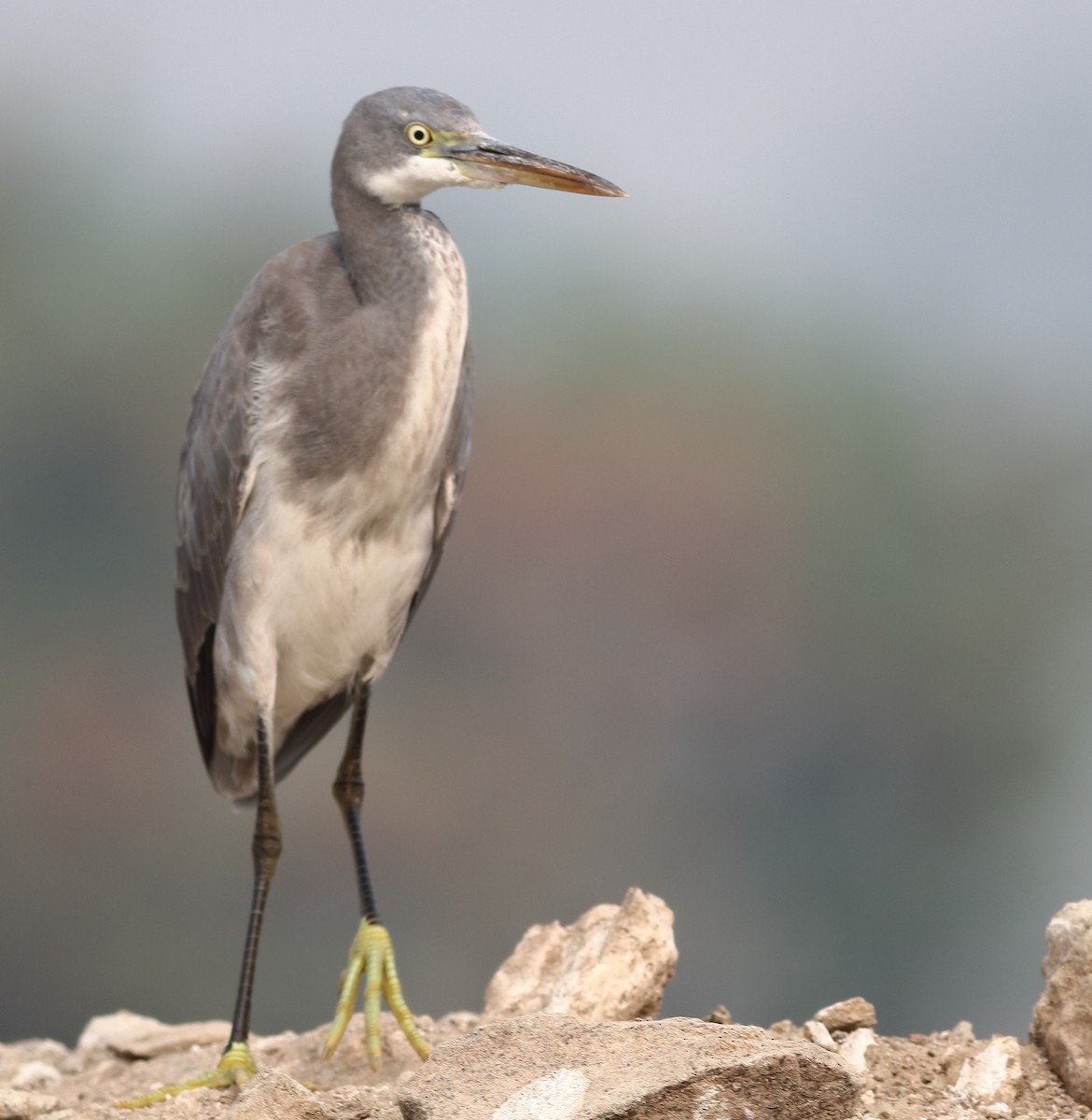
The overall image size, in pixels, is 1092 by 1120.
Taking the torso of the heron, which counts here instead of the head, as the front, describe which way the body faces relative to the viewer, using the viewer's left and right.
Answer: facing the viewer and to the right of the viewer

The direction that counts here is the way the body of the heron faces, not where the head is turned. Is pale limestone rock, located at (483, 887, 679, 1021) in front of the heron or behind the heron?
in front

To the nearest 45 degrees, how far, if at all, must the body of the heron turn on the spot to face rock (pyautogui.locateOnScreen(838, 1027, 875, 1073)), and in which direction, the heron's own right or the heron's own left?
0° — it already faces it

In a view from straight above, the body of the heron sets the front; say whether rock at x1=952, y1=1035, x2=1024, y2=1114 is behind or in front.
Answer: in front
